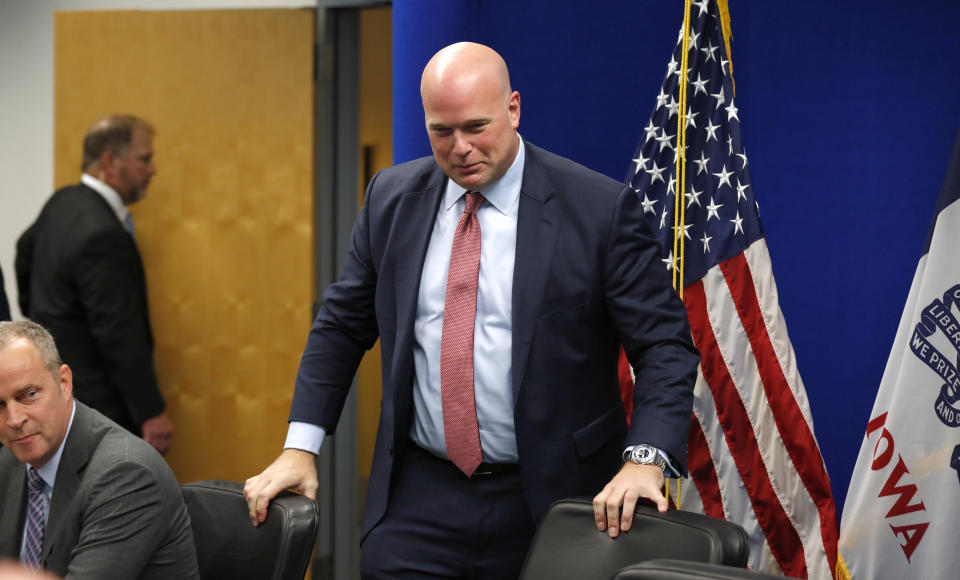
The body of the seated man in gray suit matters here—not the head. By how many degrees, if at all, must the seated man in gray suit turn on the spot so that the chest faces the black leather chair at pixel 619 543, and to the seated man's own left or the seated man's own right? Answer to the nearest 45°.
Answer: approximately 90° to the seated man's own left

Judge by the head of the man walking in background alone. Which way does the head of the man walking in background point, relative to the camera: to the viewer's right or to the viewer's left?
to the viewer's right

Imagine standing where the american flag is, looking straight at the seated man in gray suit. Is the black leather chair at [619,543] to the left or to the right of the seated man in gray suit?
left

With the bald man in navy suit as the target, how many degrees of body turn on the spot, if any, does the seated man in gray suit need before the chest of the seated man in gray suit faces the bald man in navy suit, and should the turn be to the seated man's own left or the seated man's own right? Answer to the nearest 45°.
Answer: approximately 135° to the seated man's own left

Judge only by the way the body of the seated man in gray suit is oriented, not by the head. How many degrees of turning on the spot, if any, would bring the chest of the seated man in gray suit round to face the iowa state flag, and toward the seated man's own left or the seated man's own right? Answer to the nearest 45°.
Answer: approximately 135° to the seated man's own left

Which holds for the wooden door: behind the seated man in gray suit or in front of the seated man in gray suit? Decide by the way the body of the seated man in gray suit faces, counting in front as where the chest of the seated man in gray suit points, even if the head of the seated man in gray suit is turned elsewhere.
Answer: behind

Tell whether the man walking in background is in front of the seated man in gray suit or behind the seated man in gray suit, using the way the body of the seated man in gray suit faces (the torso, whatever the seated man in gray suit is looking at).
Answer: behind
